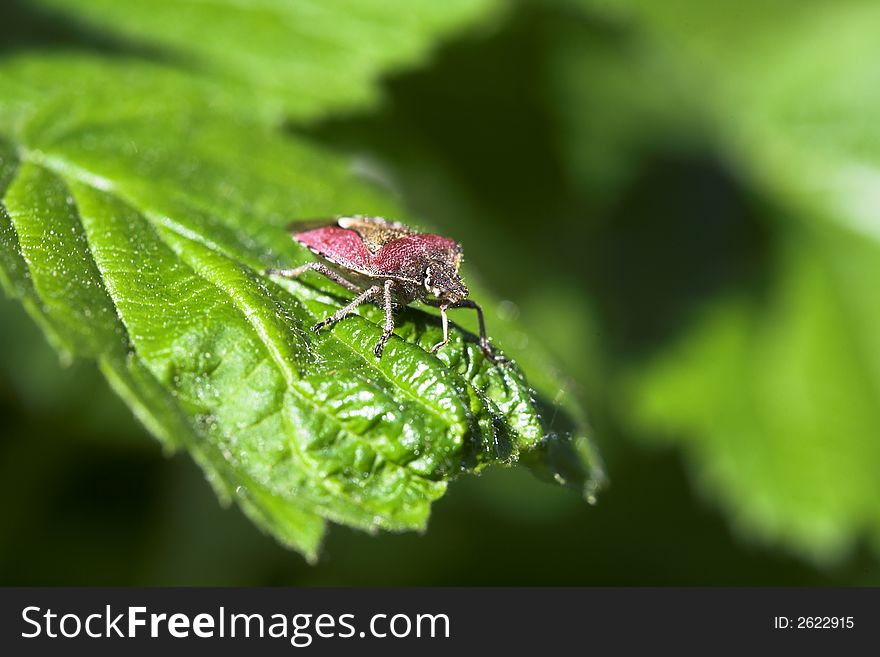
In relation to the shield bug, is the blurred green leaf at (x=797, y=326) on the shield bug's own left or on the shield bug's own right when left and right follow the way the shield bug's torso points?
on the shield bug's own left

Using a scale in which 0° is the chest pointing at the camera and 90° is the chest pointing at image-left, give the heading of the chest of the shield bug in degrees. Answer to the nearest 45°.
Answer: approximately 315°
